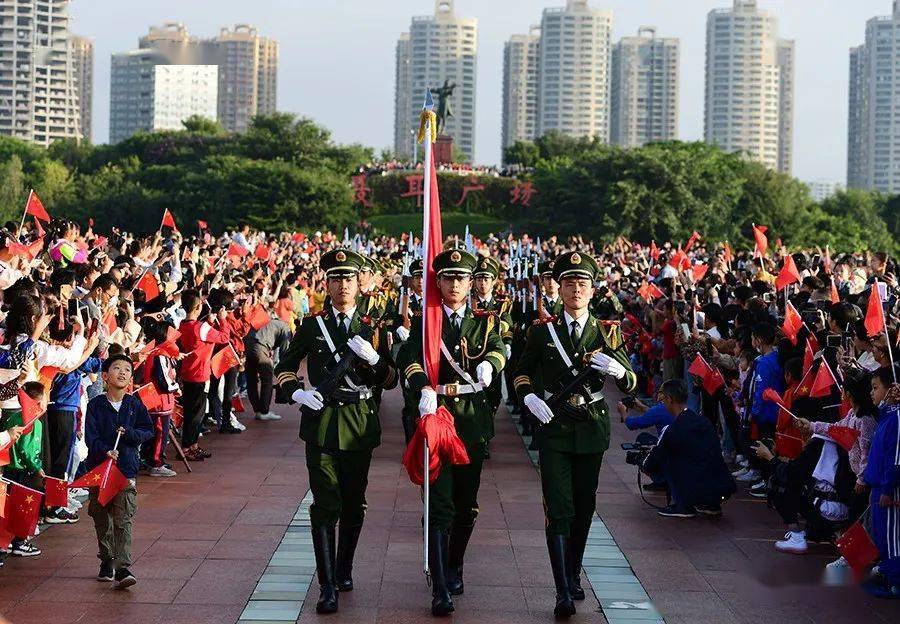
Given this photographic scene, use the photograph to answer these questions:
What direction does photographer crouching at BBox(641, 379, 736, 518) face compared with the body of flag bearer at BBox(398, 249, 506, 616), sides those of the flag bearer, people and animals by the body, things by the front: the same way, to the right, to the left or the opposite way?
to the right

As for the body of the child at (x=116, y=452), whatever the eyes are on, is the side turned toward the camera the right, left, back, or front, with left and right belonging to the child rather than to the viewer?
front

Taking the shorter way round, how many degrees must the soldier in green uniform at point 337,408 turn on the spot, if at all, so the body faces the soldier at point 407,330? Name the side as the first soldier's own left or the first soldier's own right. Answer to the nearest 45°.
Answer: approximately 180°

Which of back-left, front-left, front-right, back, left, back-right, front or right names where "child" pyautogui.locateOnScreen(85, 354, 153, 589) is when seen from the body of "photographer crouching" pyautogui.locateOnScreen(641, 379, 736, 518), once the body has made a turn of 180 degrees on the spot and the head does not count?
back-right

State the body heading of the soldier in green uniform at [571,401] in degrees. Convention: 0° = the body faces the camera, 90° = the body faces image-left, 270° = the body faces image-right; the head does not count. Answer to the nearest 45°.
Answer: approximately 0°

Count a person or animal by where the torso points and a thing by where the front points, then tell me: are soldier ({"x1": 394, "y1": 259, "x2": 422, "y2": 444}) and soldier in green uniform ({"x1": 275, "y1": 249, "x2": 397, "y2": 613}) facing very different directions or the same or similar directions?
same or similar directions

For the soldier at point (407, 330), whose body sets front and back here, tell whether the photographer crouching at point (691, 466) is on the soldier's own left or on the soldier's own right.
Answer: on the soldier's own left

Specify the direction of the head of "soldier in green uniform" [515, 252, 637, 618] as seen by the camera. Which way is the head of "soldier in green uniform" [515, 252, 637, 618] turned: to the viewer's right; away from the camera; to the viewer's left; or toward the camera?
toward the camera

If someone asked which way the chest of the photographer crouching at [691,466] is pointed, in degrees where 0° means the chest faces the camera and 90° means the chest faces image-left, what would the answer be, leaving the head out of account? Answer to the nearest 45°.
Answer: approximately 90°

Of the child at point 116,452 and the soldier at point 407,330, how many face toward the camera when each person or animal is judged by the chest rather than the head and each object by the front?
2

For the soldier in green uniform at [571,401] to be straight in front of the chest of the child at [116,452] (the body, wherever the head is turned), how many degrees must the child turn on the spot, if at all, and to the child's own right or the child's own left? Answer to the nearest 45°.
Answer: approximately 45° to the child's own left

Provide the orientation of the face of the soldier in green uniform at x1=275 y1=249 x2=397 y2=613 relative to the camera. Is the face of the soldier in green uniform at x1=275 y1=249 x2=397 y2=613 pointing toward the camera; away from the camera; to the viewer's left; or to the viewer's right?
toward the camera

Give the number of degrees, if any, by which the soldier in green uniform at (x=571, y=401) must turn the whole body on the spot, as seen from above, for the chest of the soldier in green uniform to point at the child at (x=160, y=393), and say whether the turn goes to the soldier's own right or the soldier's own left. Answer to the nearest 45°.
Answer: approximately 135° to the soldier's own right

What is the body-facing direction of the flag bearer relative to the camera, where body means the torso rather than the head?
toward the camera

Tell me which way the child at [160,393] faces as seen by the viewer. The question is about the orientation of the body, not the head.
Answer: to the viewer's right

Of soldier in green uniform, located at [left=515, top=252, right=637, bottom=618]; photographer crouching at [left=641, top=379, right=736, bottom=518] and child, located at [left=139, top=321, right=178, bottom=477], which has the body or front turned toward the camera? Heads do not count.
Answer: the soldier in green uniform

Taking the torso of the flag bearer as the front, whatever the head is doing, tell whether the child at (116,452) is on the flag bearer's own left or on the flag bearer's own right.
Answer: on the flag bearer's own right
